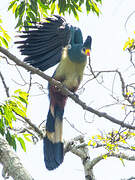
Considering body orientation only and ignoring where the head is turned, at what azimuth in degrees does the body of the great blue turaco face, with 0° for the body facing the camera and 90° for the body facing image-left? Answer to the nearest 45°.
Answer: approximately 315°
